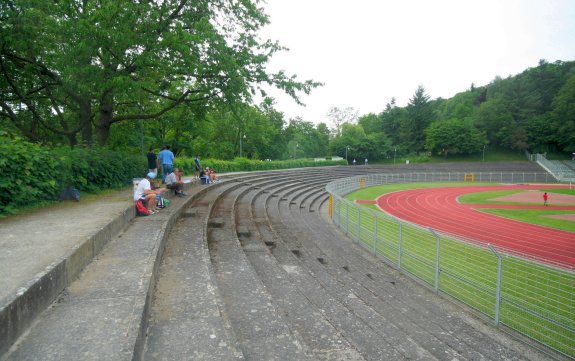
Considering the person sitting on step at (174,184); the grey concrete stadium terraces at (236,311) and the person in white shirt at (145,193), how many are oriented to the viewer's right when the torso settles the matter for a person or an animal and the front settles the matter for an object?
3

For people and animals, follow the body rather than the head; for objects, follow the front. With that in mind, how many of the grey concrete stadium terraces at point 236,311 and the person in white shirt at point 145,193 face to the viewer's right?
2

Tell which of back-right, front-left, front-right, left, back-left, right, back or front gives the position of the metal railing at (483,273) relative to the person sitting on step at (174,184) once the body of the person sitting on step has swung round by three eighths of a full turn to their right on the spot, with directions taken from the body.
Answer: left

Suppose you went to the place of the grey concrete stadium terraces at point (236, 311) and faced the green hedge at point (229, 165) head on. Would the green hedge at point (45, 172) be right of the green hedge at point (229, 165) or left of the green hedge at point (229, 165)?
left

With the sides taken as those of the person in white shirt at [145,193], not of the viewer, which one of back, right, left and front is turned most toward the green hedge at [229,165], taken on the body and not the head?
left

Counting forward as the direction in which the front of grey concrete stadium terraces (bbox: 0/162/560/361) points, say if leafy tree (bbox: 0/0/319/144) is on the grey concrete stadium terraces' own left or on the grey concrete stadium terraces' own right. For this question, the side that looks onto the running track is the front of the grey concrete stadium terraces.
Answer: on the grey concrete stadium terraces' own left

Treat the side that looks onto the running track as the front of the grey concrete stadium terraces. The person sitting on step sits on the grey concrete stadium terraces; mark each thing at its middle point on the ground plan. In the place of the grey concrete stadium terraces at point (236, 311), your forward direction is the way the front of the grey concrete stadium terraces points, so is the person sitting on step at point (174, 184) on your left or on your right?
on your left

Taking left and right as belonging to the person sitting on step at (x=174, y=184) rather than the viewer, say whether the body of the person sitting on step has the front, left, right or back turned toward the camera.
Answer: right

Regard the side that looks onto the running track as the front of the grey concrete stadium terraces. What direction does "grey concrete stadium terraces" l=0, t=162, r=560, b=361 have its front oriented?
to the viewer's right

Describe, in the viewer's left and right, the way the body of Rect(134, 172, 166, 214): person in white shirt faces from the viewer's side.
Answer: facing to the right of the viewer

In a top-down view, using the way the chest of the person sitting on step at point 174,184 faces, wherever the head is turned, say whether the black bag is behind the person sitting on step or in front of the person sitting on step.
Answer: behind

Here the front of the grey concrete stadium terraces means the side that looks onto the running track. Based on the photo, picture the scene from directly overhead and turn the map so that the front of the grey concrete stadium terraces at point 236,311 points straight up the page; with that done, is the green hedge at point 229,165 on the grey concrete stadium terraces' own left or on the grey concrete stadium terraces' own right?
on the grey concrete stadium terraces' own left
